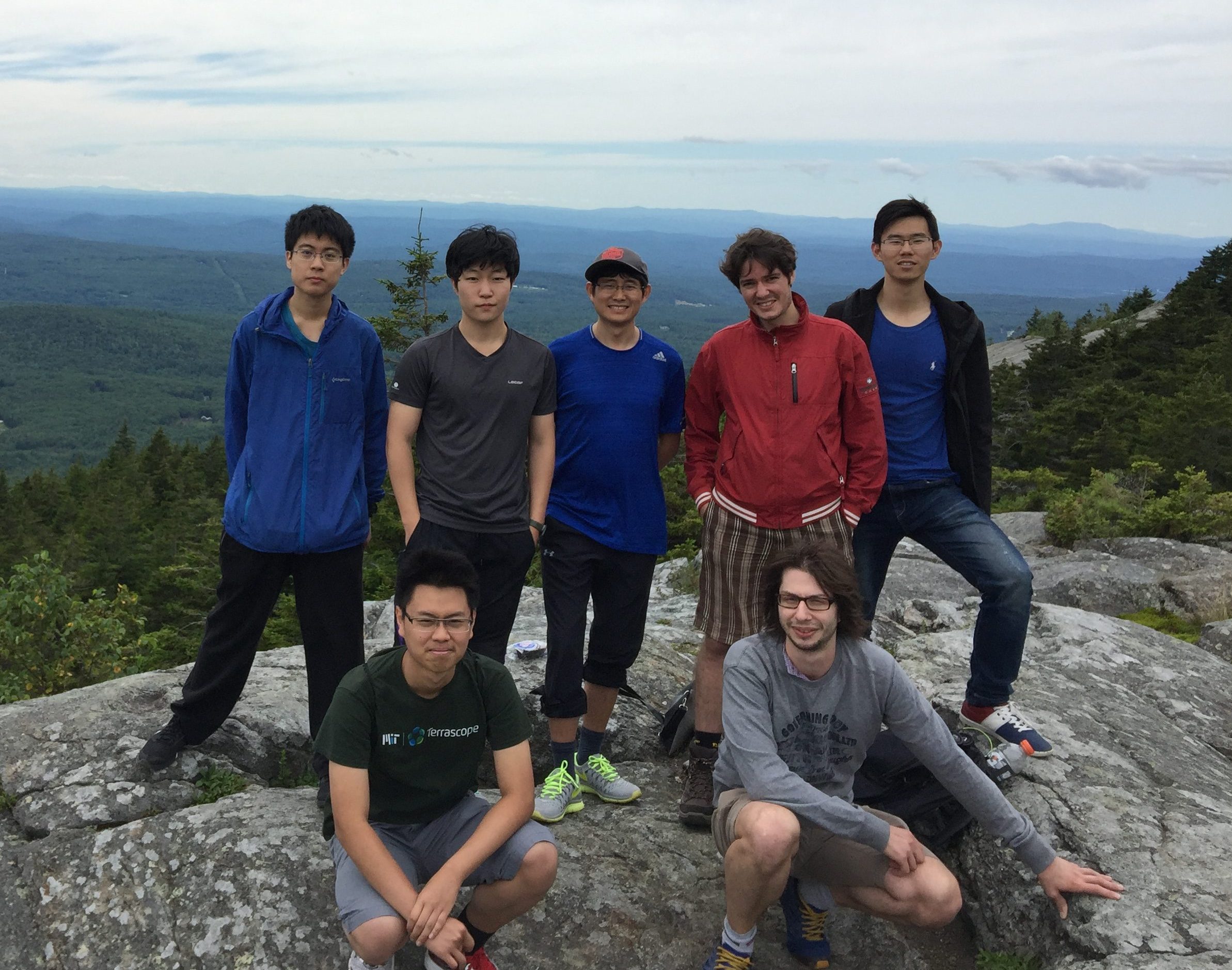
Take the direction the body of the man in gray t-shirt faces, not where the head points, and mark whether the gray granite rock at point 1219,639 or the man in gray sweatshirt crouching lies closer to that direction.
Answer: the man in gray sweatshirt crouching

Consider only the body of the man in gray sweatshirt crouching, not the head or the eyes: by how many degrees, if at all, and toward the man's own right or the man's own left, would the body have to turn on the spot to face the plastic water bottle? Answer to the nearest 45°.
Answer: approximately 135° to the man's own left

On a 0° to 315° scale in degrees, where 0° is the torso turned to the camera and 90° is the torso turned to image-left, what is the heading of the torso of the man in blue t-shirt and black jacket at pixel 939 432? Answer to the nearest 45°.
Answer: approximately 0°

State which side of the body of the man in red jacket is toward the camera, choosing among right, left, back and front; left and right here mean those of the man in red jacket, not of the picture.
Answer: front

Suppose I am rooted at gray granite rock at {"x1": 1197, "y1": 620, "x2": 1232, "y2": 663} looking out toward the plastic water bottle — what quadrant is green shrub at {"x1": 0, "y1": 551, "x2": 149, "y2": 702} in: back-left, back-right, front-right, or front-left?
front-right

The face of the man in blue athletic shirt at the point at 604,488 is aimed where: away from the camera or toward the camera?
toward the camera

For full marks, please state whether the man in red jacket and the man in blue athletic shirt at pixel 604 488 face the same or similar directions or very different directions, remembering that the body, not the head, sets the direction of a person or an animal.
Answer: same or similar directions

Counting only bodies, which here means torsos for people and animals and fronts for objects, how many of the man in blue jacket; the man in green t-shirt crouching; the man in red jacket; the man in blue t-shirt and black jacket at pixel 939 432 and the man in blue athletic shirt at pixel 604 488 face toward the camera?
5

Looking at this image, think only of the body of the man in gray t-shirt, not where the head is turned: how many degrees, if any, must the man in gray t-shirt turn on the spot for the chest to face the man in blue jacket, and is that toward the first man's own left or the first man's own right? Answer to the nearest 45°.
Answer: approximately 90° to the first man's own right

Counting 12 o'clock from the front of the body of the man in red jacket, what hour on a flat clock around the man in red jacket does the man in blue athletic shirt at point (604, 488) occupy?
The man in blue athletic shirt is roughly at 3 o'clock from the man in red jacket.

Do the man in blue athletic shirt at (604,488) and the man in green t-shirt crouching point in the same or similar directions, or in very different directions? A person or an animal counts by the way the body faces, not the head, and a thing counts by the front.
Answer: same or similar directions

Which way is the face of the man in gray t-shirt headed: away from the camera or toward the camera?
toward the camera

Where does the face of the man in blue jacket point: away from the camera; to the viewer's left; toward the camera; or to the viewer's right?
toward the camera

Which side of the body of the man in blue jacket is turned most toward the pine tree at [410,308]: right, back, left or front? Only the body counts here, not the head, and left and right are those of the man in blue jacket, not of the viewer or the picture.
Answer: back

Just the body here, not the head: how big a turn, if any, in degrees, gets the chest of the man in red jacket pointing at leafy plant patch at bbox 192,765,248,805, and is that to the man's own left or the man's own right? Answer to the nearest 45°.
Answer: approximately 90° to the man's own right

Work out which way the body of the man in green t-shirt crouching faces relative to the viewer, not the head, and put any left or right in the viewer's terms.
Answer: facing the viewer

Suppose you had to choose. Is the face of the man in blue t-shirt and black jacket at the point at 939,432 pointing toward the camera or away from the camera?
toward the camera
